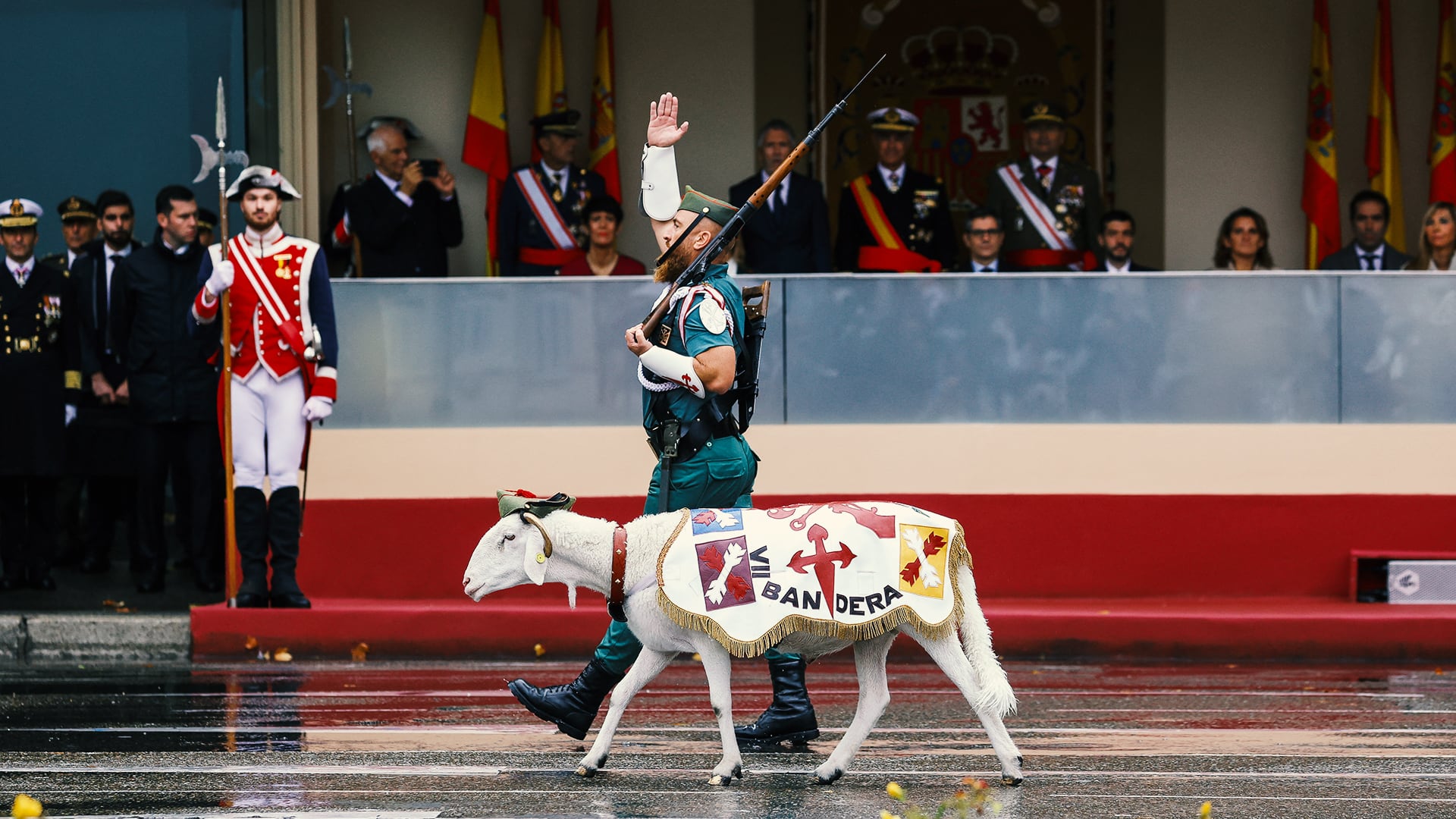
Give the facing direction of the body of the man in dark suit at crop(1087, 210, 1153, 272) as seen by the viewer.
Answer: toward the camera

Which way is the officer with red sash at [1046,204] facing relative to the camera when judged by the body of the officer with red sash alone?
toward the camera

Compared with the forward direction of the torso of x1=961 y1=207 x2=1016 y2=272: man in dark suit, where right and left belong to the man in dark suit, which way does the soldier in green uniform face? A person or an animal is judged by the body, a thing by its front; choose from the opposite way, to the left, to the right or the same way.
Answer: to the right

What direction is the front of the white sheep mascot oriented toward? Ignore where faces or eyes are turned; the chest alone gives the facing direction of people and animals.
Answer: to the viewer's left

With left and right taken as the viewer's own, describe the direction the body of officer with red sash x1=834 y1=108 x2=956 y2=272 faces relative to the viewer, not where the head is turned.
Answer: facing the viewer

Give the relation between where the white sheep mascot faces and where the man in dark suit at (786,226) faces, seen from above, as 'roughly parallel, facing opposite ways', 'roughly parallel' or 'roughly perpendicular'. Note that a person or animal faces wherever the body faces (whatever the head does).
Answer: roughly perpendicular

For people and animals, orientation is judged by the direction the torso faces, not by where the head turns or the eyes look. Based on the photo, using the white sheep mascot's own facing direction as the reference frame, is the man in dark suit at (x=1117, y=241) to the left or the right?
on its right

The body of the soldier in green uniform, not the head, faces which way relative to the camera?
to the viewer's left

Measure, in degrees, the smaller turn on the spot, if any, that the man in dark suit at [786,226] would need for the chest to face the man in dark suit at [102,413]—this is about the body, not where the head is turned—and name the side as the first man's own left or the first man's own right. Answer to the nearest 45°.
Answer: approximately 90° to the first man's own right

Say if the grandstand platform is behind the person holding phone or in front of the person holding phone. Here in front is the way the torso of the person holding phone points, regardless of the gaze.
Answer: in front

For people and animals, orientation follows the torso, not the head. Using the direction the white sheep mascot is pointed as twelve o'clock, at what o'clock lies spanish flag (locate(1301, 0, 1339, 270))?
The spanish flag is roughly at 4 o'clock from the white sheep mascot.

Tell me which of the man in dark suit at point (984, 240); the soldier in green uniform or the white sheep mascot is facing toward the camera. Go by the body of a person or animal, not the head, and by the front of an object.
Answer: the man in dark suit

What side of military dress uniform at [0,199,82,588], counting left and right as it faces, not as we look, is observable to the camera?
front
